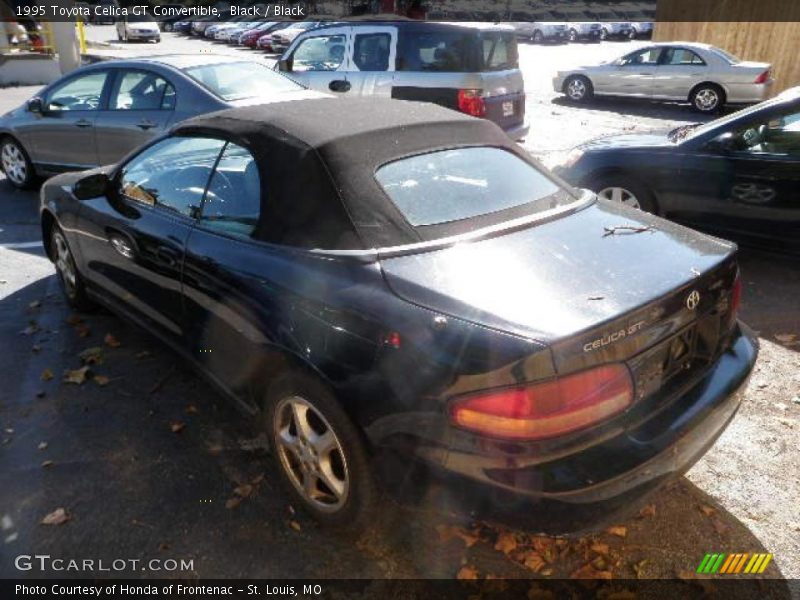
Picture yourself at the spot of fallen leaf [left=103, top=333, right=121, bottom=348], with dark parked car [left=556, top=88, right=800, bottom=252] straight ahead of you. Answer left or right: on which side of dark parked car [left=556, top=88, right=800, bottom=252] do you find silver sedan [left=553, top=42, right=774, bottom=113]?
left

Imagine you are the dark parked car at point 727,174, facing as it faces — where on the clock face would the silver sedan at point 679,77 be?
The silver sedan is roughly at 3 o'clock from the dark parked car.

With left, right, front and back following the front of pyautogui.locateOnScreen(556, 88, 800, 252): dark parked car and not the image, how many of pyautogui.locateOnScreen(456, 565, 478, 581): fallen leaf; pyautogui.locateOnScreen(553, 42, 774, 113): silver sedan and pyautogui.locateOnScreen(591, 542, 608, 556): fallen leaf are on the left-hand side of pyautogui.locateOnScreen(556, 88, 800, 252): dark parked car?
2

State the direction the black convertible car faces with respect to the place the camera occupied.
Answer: facing away from the viewer and to the left of the viewer

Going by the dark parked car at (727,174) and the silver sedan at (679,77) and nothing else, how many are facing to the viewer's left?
2

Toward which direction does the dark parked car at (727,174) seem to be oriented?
to the viewer's left

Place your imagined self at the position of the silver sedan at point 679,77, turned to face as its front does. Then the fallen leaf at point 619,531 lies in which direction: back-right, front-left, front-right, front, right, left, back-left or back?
left

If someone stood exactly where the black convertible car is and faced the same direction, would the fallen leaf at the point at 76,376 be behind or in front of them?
in front

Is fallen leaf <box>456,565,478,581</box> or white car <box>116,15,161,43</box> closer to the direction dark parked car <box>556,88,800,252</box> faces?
the white car

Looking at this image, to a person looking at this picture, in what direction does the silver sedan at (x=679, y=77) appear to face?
facing to the left of the viewer

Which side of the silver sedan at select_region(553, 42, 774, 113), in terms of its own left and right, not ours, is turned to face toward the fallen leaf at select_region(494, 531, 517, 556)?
left

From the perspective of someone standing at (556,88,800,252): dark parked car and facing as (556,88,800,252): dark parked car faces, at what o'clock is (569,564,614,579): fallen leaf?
The fallen leaf is roughly at 9 o'clock from the dark parked car.

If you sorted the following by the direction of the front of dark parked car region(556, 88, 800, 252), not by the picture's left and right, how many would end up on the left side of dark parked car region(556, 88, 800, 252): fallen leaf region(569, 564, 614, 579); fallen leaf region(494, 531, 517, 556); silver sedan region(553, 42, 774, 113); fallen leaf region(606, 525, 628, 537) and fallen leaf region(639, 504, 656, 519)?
4
